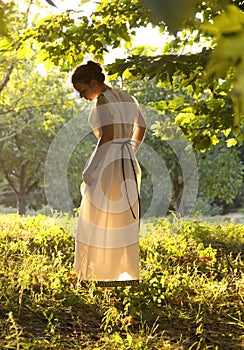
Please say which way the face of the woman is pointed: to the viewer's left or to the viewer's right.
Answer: to the viewer's left

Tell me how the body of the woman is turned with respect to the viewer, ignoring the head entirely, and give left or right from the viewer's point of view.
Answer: facing away from the viewer and to the left of the viewer
